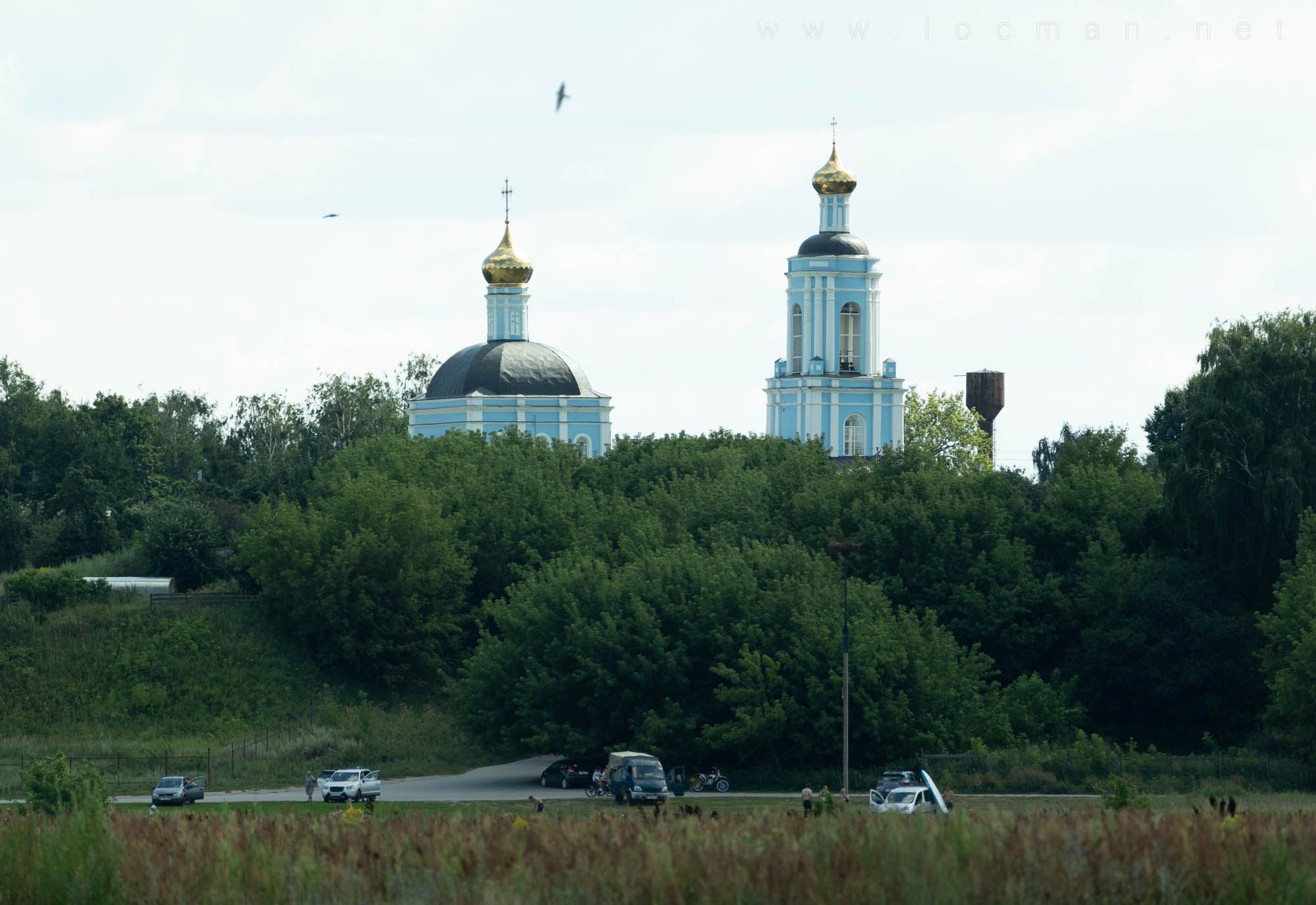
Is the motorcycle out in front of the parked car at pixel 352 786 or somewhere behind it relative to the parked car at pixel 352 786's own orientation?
behind

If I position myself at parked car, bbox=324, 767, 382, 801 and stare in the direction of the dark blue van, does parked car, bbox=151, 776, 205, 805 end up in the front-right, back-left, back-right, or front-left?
back-right

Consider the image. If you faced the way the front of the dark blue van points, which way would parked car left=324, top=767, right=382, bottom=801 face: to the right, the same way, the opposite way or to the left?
to the right

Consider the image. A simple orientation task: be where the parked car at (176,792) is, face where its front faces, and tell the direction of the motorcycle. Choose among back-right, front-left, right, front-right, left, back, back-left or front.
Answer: back-left

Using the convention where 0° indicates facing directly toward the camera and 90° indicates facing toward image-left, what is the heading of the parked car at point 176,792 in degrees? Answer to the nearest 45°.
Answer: approximately 45°

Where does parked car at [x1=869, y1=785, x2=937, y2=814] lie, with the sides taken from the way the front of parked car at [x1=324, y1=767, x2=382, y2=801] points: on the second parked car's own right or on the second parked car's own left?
on the second parked car's own left

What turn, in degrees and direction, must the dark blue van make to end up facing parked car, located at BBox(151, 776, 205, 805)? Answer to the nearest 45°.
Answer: approximately 135° to its right

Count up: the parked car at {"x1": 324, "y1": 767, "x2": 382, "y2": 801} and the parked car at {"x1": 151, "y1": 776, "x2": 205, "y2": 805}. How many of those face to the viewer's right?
0

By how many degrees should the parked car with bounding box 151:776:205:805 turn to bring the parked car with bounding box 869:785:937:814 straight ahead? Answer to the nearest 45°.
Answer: approximately 90° to its left

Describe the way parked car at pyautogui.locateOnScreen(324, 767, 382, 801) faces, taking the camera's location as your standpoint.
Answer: facing the viewer and to the left of the viewer

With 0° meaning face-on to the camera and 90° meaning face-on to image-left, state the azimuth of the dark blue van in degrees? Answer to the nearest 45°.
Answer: approximately 315°

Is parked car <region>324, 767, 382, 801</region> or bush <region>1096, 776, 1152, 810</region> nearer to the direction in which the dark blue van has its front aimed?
the bush
